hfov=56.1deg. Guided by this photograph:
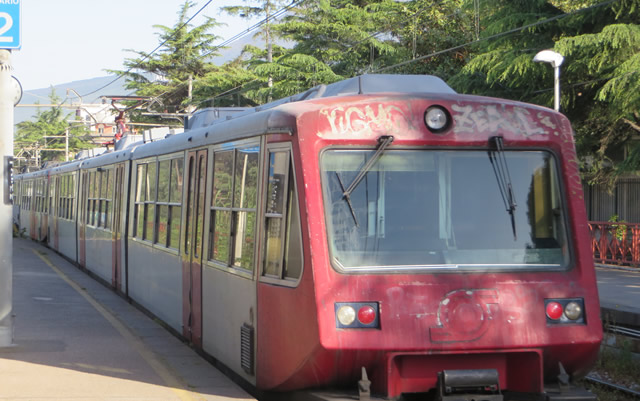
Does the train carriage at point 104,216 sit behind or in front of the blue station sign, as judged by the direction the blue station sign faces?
behind

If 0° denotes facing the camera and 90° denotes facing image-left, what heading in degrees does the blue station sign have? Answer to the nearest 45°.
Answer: approximately 0°

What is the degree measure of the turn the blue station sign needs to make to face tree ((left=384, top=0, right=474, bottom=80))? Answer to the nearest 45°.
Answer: approximately 135° to its left
